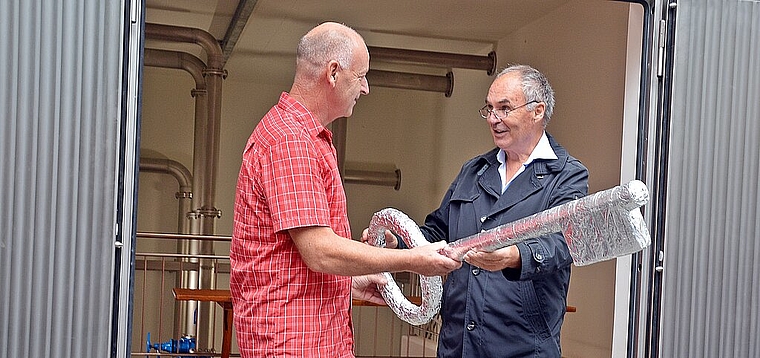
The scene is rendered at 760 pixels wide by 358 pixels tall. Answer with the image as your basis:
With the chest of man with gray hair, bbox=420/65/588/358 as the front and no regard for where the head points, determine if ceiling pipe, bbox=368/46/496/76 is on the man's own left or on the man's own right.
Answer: on the man's own right

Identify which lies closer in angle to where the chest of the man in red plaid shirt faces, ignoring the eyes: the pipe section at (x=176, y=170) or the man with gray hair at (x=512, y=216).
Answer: the man with gray hair

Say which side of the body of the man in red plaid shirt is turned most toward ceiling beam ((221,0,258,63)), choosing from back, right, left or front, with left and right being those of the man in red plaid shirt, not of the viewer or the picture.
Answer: left

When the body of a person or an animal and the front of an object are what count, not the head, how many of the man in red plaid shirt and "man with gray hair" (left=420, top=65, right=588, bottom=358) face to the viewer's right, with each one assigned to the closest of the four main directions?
1

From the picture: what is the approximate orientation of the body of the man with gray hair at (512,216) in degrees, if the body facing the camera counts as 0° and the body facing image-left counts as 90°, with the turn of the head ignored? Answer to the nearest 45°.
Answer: approximately 45°

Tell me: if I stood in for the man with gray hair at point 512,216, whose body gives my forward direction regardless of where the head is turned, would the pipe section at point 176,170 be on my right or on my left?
on my right

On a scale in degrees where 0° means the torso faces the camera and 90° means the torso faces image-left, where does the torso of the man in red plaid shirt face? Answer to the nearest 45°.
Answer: approximately 270°

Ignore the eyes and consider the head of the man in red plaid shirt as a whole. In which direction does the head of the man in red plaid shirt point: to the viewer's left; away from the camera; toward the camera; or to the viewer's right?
to the viewer's right

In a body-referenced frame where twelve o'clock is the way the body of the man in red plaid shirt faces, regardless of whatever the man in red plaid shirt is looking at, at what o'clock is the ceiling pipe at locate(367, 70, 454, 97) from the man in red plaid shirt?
The ceiling pipe is roughly at 9 o'clock from the man in red plaid shirt.
